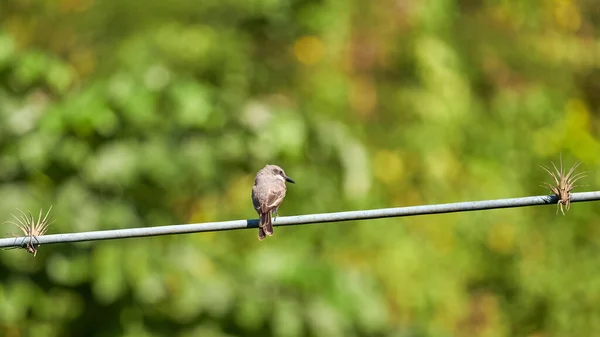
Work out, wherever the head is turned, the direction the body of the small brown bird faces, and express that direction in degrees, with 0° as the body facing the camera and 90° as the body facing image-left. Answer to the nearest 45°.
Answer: approximately 225°
